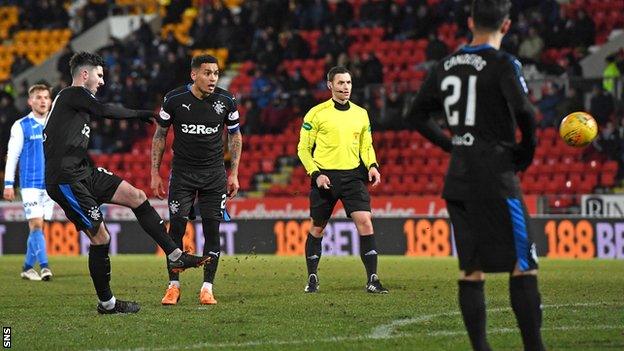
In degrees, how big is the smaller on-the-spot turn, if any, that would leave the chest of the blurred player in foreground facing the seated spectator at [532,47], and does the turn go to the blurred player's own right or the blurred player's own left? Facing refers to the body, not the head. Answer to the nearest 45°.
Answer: approximately 45° to the blurred player's own left

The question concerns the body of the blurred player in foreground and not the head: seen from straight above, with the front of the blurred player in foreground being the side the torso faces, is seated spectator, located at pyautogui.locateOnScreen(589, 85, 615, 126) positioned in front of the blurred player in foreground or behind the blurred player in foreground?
in front

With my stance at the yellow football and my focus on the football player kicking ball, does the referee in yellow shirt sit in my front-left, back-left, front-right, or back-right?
front-right

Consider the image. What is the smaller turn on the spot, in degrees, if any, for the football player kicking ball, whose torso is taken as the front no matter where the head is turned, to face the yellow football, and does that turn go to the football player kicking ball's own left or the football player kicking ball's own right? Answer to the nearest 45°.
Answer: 0° — they already face it

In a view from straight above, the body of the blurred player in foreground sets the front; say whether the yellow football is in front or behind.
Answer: in front

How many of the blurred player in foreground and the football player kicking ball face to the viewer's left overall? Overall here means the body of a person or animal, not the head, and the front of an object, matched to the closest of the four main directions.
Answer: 0

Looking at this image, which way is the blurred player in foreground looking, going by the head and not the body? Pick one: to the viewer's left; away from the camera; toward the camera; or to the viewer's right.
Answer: away from the camera

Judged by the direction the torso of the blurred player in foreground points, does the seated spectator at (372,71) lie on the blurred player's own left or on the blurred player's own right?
on the blurred player's own left

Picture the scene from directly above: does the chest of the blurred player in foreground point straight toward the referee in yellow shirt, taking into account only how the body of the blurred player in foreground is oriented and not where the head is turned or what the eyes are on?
no

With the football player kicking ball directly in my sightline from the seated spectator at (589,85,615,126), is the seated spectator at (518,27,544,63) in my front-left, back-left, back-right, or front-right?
back-right

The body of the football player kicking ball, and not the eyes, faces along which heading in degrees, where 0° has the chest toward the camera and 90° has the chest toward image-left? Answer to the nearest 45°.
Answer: approximately 270°

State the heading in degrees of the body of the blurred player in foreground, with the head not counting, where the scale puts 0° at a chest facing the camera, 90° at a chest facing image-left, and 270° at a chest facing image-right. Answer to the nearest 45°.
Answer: approximately 225°
